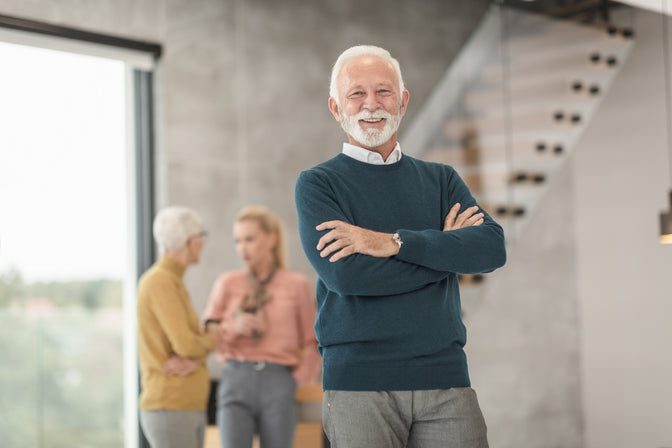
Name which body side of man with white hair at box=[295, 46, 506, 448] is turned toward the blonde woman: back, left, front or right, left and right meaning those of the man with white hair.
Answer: back

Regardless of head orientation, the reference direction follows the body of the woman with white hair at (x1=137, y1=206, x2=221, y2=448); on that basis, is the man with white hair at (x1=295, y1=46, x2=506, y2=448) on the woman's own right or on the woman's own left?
on the woman's own right

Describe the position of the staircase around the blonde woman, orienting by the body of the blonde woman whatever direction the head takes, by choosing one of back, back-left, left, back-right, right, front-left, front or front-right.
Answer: back-left

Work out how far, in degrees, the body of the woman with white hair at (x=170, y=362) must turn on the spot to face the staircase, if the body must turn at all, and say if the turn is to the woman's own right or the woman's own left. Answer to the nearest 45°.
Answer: approximately 45° to the woman's own left

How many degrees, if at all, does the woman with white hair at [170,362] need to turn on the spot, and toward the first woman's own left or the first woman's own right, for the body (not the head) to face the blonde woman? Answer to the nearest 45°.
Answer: approximately 45° to the first woman's own left

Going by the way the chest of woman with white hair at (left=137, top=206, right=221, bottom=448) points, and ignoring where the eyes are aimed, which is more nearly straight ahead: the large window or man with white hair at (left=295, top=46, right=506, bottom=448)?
the man with white hair

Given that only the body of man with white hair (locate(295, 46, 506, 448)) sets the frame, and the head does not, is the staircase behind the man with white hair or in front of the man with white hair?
behind

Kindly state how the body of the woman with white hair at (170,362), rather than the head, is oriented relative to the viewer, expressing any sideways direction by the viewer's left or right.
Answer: facing to the right of the viewer
